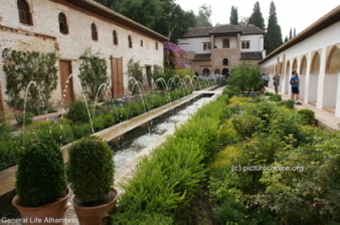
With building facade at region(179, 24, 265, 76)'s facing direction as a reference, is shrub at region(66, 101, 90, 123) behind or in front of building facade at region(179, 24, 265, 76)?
in front

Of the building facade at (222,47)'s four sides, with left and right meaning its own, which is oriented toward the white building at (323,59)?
front

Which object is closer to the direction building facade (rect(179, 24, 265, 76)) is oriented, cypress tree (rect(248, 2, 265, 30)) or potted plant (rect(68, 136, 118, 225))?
the potted plant

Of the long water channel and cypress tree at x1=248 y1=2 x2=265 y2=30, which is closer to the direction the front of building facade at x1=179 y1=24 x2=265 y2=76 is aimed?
the long water channel

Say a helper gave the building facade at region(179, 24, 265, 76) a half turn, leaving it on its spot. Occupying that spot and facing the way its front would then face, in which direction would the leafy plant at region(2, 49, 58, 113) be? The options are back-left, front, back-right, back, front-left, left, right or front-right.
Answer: back

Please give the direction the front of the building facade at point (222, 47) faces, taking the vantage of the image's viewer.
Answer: facing the viewer

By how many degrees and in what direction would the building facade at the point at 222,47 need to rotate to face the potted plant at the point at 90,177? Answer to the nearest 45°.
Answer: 0° — it already faces it

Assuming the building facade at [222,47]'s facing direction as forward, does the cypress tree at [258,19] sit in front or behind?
behind

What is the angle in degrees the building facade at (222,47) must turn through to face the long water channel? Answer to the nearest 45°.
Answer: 0° — it already faces it

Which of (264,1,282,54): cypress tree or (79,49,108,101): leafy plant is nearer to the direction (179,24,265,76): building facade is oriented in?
the leafy plant

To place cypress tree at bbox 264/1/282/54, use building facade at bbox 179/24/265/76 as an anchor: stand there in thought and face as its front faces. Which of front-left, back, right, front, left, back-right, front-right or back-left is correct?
back-left

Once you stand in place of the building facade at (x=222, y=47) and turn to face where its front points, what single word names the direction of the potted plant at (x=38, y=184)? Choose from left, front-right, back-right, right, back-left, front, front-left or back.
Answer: front

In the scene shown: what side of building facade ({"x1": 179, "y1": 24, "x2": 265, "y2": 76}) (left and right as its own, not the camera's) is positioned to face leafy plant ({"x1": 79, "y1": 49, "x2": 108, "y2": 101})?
front

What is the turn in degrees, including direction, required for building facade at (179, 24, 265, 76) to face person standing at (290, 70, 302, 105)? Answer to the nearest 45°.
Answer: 0° — it already faces them

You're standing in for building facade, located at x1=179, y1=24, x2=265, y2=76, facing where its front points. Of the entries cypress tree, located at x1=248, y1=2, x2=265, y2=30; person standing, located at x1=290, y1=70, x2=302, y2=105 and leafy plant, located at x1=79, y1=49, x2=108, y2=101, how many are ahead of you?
2

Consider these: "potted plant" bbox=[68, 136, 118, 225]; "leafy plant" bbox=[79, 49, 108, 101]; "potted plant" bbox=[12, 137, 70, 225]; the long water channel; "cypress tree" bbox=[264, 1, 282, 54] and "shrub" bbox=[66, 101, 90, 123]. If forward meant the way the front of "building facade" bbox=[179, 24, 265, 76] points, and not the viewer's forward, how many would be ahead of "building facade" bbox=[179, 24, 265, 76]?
5
